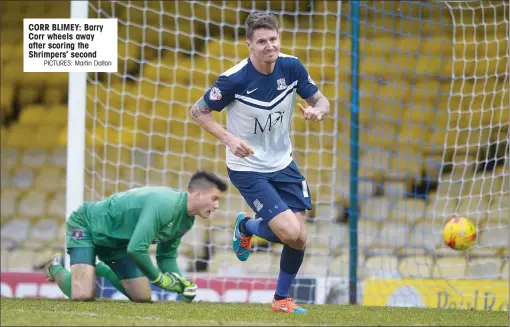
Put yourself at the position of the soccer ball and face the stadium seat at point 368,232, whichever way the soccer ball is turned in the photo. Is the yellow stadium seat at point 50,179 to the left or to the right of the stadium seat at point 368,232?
left

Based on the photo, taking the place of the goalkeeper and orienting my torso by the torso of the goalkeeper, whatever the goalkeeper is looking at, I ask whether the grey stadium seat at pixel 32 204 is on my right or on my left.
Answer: on my left

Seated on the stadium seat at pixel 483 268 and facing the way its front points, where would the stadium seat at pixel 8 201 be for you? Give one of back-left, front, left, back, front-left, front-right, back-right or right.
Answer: right

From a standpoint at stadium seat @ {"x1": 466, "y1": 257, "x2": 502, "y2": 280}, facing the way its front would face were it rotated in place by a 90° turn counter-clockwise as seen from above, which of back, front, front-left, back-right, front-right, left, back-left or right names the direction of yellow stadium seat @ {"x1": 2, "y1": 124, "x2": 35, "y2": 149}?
back

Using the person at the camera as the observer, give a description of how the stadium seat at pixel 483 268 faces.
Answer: facing the viewer

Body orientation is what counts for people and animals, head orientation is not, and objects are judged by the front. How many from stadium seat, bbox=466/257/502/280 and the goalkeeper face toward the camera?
1

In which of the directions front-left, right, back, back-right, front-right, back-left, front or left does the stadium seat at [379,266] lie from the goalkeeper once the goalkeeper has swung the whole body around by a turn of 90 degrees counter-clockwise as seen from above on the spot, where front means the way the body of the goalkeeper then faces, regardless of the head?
front-right

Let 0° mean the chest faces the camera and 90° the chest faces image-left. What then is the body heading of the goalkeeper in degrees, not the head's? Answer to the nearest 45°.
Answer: approximately 270°

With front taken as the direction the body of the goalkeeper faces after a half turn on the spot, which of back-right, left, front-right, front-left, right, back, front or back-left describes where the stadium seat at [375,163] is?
back-right

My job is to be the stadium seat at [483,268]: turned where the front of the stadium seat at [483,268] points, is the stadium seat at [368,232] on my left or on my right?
on my right

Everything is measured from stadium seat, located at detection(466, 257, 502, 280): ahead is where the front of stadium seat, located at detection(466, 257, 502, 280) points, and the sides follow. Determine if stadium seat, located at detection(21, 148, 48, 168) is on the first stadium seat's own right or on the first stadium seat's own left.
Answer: on the first stadium seat's own right

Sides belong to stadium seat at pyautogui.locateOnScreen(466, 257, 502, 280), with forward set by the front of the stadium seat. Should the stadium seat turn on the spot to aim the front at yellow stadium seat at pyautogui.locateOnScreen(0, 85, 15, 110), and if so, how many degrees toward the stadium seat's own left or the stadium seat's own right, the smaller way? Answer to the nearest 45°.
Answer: approximately 90° to the stadium seat's own right

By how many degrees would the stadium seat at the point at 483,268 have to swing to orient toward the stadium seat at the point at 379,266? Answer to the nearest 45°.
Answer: approximately 90° to its right
